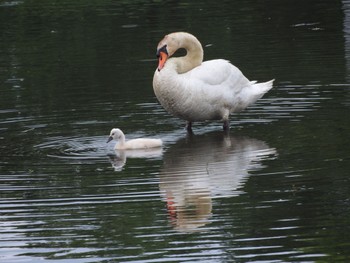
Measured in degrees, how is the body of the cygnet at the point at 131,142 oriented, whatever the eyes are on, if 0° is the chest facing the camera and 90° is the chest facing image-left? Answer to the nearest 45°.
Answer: approximately 90°

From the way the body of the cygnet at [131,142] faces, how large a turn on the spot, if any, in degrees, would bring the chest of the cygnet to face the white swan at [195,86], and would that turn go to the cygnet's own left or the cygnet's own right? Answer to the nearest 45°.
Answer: approximately 135° to the cygnet's own right
